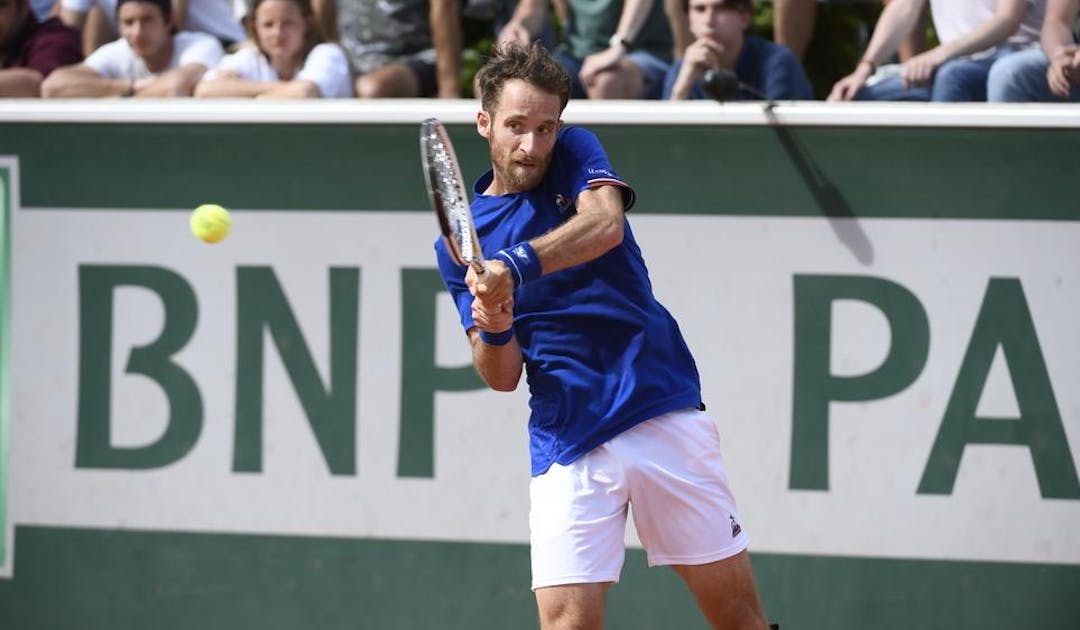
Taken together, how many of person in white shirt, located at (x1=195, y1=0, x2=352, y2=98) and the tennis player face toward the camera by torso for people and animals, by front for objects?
2

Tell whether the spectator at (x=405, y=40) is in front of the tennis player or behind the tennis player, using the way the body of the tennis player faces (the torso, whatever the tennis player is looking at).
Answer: behind

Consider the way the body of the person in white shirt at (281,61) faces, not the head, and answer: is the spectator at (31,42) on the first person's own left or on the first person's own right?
on the first person's own right

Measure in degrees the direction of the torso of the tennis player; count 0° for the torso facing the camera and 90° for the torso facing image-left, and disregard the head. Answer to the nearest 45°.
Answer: approximately 0°

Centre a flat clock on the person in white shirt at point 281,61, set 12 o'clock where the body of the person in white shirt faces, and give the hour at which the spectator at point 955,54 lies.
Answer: The spectator is roughly at 10 o'clock from the person in white shirt.

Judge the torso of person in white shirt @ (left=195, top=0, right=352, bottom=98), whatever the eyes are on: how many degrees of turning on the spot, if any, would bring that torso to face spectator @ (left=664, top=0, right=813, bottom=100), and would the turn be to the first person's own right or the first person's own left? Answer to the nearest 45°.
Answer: approximately 90° to the first person's own left
